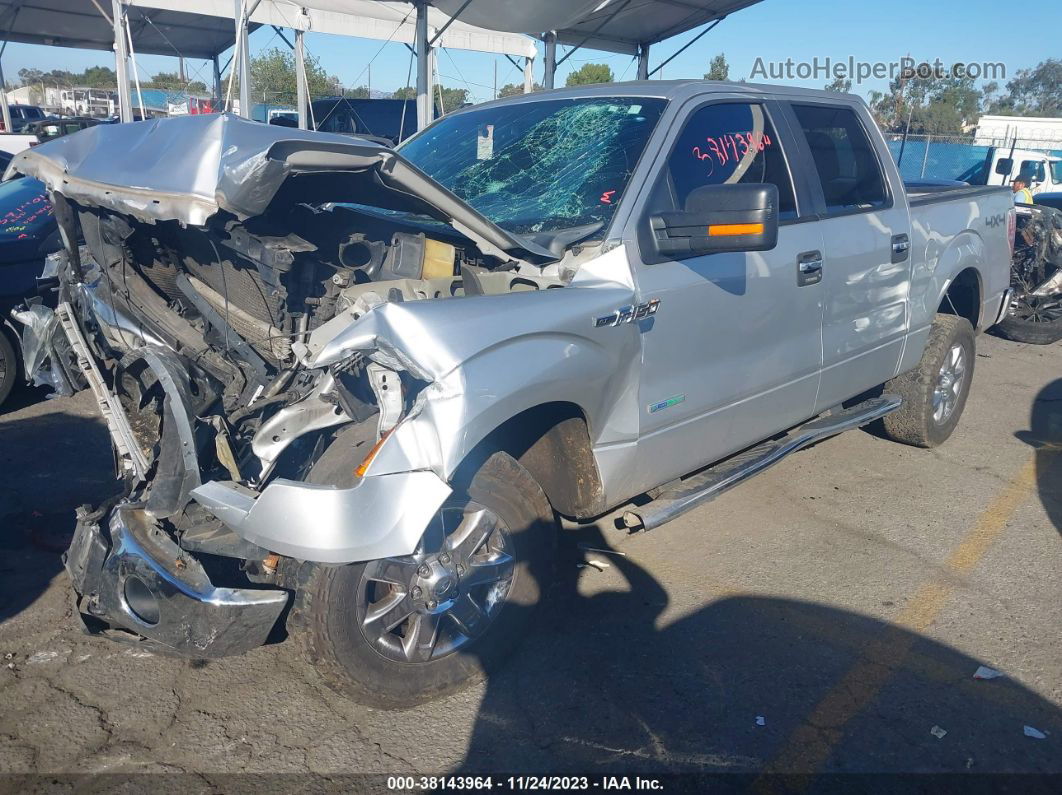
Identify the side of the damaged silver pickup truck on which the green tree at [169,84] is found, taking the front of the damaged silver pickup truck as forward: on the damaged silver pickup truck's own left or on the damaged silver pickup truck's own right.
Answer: on the damaged silver pickup truck's own right

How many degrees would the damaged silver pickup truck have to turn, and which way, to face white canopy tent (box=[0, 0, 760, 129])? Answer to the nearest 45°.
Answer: approximately 135° to its right

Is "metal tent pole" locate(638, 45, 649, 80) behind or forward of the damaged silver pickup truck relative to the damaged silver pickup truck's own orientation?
behind

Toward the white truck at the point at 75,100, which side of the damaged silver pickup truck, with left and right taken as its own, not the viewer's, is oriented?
right

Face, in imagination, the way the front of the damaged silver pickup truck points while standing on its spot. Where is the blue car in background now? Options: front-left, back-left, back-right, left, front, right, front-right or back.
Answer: right

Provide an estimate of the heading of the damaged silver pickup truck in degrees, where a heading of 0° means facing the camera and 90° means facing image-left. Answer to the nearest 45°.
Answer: approximately 45°
